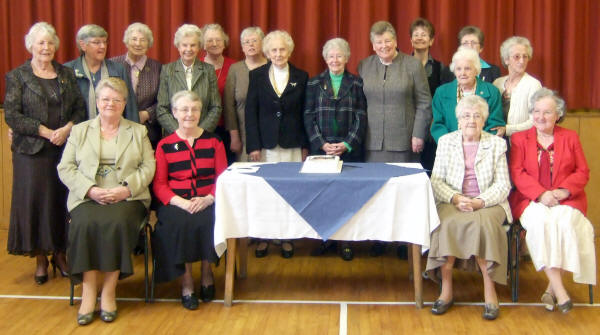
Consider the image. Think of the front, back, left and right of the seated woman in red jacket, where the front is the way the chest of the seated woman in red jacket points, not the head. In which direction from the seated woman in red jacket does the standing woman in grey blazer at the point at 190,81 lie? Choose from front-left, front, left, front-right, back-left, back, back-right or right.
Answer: right

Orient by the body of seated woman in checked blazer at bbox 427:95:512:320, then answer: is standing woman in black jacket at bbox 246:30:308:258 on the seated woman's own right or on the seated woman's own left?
on the seated woman's own right

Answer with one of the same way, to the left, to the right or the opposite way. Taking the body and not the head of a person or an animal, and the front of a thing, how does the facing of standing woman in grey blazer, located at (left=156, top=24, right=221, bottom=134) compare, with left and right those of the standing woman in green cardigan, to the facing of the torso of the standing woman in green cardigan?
the same way

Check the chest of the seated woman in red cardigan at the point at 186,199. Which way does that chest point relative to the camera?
toward the camera

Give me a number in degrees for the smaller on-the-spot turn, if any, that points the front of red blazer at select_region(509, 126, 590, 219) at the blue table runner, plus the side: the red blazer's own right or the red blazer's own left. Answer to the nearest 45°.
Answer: approximately 45° to the red blazer's own right

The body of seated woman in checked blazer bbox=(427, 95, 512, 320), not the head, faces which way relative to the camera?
toward the camera

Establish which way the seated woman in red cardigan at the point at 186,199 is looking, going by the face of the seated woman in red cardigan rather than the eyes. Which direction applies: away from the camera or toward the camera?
toward the camera

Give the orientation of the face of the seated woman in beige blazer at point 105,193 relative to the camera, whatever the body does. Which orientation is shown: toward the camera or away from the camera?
toward the camera

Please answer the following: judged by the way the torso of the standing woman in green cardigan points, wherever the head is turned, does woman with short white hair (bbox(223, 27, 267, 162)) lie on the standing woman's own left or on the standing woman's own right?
on the standing woman's own right

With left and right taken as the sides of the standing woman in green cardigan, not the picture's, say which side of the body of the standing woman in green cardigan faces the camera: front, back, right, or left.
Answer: front

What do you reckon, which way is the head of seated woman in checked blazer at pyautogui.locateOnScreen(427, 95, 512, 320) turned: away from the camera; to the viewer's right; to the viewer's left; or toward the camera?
toward the camera

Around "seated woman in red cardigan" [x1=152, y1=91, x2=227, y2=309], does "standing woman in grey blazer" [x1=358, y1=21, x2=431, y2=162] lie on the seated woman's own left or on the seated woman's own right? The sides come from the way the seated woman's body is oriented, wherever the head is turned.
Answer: on the seated woman's own left
